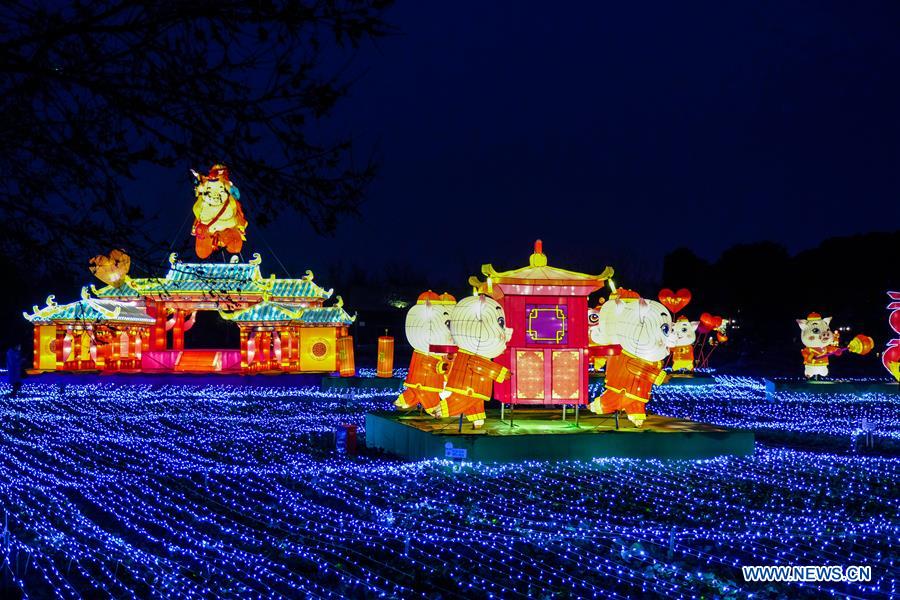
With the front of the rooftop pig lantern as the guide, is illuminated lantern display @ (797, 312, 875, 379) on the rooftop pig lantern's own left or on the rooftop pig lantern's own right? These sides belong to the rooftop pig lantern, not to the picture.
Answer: on the rooftop pig lantern's own left

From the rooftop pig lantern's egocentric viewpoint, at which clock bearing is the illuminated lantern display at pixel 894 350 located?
The illuminated lantern display is roughly at 10 o'clock from the rooftop pig lantern.

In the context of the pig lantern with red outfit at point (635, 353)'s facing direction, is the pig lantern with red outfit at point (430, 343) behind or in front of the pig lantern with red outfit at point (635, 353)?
behind

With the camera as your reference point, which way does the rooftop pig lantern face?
facing the viewer

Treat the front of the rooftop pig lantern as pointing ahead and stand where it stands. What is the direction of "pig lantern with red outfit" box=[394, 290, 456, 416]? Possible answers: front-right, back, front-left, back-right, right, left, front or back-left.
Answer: front
